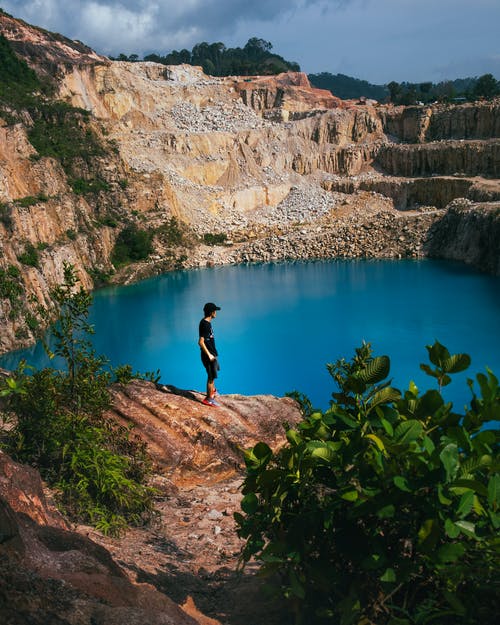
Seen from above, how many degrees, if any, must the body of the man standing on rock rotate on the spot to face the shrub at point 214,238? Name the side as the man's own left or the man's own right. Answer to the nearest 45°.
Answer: approximately 90° to the man's own left

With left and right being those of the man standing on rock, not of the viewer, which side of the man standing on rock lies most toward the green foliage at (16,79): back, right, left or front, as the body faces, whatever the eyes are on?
left

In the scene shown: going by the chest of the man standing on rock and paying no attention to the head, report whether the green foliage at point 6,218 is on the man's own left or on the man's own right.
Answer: on the man's own left

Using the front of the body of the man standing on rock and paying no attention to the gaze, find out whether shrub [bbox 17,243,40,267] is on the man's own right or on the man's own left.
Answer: on the man's own left

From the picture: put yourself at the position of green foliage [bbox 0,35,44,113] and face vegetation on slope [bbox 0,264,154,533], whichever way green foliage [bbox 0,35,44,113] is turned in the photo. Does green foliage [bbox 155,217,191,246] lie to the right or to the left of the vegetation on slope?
left

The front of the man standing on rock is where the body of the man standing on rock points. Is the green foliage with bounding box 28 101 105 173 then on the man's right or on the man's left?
on the man's left

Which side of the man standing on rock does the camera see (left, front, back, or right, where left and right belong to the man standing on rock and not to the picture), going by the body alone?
right
